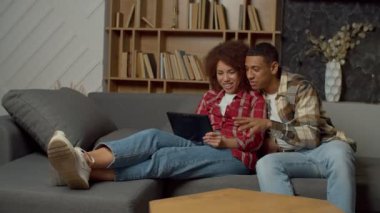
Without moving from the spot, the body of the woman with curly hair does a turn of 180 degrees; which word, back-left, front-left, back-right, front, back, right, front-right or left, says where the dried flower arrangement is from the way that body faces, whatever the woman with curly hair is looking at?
front

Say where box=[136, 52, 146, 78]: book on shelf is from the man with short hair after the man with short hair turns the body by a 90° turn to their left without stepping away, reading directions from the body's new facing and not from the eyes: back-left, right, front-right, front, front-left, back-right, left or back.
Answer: back

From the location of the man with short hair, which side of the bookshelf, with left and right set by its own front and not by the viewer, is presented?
front

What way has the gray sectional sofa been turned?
toward the camera

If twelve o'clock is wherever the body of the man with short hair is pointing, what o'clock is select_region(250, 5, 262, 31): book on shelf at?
The book on shelf is roughly at 4 o'clock from the man with short hair.

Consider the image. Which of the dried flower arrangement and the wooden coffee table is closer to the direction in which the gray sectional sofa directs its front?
the wooden coffee table

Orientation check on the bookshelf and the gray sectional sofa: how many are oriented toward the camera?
2

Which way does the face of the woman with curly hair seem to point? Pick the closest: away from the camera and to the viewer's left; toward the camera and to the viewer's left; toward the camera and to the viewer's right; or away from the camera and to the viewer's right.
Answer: toward the camera and to the viewer's left

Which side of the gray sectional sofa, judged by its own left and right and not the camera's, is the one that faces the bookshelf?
back

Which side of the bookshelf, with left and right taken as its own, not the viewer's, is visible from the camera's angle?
front

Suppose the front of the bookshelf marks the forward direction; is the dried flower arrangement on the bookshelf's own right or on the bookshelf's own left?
on the bookshelf's own left

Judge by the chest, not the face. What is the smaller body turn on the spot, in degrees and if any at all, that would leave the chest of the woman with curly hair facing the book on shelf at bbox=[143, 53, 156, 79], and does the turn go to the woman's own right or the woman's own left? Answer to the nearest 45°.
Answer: approximately 135° to the woman's own right

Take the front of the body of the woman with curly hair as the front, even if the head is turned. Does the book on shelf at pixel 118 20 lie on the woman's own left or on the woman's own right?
on the woman's own right

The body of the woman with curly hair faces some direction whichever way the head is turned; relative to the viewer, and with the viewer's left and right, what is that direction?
facing the viewer and to the left of the viewer

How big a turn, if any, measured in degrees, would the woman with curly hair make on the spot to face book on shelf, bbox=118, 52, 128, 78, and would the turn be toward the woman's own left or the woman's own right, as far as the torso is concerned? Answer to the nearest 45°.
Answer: approximately 135° to the woman's own right
